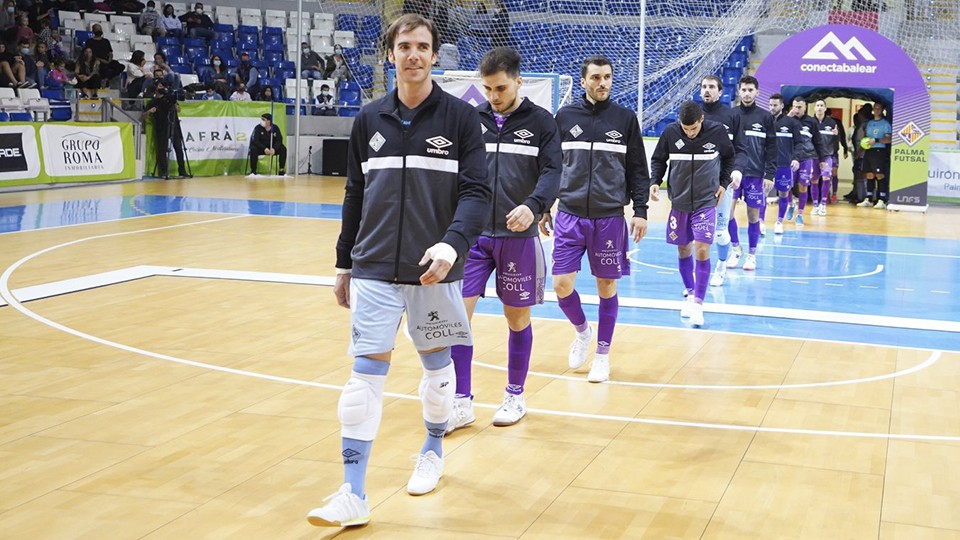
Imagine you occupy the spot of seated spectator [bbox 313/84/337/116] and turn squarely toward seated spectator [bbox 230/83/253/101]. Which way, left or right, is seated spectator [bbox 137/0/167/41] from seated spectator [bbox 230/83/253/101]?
right

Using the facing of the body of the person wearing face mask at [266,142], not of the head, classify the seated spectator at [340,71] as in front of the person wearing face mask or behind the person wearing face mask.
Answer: behind

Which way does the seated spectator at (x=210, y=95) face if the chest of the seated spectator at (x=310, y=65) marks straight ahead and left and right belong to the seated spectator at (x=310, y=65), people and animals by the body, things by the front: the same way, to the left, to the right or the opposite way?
the same way

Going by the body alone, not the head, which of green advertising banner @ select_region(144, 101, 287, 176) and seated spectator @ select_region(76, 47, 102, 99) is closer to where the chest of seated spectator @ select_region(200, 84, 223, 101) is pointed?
the green advertising banner

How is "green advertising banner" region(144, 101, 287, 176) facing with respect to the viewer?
toward the camera

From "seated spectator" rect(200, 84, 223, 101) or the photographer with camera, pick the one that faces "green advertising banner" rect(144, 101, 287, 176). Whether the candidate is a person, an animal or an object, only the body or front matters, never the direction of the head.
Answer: the seated spectator

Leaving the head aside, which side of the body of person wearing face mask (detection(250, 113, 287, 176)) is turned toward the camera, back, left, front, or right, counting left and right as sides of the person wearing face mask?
front

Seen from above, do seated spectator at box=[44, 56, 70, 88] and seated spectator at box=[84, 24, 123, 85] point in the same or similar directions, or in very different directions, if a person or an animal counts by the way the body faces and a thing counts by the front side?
same or similar directions

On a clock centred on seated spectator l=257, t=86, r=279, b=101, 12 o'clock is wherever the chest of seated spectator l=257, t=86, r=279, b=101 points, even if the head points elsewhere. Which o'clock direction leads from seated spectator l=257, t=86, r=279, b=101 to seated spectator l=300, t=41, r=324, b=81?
seated spectator l=300, t=41, r=324, b=81 is roughly at 7 o'clock from seated spectator l=257, t=86, r=279, b=101.

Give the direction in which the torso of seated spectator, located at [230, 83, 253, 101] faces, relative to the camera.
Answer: toward the camera

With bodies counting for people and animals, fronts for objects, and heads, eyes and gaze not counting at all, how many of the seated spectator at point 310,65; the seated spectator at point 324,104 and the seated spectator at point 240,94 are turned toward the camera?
3

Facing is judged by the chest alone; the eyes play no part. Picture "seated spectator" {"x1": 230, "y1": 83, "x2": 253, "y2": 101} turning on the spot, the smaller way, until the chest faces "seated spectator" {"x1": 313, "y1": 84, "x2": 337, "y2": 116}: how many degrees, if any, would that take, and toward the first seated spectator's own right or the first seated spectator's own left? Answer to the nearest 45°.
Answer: approximately 135° to the first seated spectator's own left

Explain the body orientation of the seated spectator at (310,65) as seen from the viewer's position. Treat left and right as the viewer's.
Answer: facing the viewer

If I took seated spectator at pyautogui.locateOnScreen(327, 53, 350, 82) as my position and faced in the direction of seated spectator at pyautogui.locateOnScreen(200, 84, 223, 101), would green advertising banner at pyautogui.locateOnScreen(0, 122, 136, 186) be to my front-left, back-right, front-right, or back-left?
front-left

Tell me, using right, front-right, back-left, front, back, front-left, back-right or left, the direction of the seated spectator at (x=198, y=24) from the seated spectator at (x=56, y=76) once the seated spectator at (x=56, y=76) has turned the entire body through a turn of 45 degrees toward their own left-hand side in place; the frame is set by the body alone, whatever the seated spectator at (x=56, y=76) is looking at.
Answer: front-left

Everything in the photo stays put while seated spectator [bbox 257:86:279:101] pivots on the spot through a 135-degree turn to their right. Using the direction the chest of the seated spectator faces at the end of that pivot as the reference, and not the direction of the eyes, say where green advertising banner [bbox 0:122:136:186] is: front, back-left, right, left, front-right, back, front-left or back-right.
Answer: left

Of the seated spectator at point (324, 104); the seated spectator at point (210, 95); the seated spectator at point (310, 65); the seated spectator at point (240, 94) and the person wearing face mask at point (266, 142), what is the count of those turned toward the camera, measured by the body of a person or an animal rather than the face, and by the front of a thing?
5

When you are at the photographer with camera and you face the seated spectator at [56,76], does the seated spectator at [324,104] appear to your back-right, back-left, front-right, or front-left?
back-right
